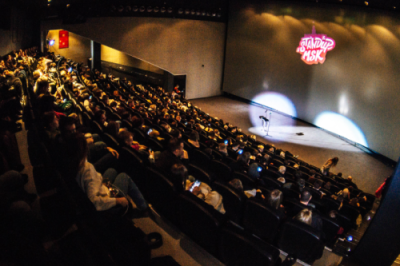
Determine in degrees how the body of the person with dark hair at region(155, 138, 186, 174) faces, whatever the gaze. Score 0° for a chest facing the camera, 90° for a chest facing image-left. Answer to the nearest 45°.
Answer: approximately 225°

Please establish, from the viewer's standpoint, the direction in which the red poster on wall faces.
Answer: facing the viewer

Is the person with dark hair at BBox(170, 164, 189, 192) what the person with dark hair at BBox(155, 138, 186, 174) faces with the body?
no

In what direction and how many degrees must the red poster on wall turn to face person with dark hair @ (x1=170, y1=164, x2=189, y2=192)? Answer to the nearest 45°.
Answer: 0° — it already faces them

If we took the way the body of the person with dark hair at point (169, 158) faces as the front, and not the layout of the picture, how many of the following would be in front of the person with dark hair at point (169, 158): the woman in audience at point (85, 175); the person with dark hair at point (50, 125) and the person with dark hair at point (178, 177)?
0

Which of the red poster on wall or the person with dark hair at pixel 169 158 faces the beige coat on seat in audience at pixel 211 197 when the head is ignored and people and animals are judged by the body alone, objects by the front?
the red poster on wall

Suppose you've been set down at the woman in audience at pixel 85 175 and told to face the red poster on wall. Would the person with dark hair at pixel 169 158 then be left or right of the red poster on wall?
right

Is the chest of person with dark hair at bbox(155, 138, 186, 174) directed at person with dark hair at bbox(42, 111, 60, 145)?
no

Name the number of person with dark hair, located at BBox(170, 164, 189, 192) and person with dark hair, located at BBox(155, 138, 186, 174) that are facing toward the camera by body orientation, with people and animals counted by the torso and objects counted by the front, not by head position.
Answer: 0

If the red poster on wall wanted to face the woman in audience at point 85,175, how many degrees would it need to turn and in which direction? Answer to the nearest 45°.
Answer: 0° — it already faces them

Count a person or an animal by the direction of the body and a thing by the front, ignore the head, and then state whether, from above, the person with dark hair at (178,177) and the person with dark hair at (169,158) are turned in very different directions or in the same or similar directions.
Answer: same or similar directions

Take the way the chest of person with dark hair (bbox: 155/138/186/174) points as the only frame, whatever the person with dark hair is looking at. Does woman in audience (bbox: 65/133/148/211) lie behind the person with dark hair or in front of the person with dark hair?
behind

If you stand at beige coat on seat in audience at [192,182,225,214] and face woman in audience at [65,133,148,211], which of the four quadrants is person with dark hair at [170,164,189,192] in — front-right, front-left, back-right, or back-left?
front-right

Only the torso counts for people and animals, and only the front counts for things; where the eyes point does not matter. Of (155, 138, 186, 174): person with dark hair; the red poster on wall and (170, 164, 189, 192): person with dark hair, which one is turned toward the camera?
the red poster on wall

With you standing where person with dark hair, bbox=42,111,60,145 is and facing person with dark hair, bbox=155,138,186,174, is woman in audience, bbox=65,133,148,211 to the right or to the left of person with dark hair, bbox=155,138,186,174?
right

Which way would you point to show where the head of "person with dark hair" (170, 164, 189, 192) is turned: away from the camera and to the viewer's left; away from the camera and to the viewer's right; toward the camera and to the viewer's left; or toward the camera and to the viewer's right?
away from the camera and to the viewer's right

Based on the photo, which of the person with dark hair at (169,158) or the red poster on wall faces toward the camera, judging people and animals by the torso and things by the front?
the red poster on wall

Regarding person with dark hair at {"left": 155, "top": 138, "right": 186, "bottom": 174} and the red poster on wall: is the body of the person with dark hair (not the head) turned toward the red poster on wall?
no
